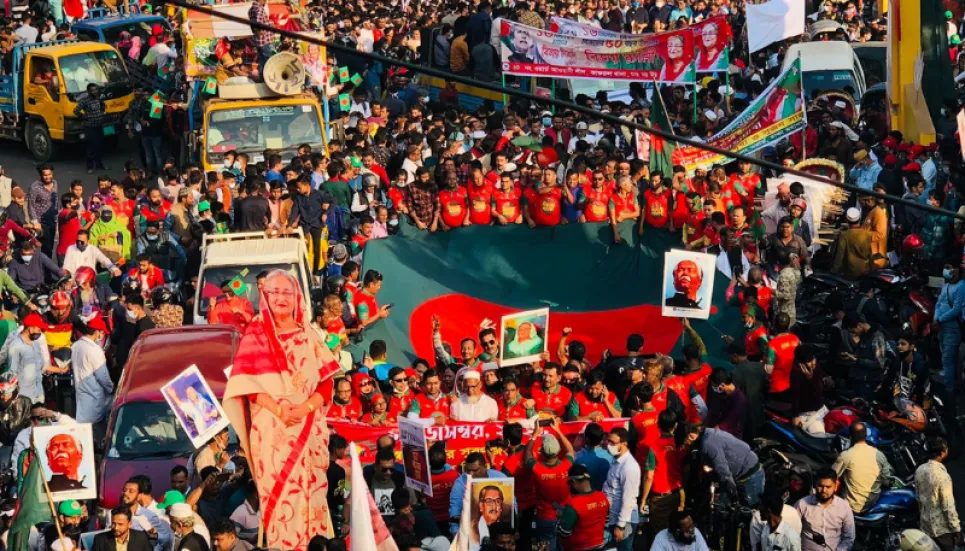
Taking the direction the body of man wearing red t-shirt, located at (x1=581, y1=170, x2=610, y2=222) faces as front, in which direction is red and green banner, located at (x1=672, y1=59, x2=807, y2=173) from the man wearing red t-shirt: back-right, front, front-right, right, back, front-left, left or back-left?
back-left

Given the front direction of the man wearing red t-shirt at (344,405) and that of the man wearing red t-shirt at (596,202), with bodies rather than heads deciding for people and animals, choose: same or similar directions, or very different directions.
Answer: same or similar directions

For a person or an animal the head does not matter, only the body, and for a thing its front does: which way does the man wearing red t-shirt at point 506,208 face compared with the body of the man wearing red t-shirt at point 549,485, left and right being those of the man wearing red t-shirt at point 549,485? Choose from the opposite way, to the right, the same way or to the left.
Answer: the opposite way

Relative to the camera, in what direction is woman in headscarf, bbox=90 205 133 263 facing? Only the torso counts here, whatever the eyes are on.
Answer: toward the camera

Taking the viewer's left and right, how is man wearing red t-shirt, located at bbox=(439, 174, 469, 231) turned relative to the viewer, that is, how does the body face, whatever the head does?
facing the viewer

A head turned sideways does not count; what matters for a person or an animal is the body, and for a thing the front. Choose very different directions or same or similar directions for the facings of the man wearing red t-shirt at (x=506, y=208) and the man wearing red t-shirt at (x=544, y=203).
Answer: same or similar directions

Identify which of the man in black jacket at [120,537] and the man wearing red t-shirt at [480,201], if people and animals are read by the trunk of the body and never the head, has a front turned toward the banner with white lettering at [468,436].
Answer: the man wearing red t-shirt

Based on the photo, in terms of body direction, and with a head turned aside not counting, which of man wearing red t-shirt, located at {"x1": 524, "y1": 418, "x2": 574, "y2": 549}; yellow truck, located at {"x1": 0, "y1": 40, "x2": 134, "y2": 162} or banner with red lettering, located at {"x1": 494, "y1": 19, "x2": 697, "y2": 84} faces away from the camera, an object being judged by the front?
the man wearing red t-shirt

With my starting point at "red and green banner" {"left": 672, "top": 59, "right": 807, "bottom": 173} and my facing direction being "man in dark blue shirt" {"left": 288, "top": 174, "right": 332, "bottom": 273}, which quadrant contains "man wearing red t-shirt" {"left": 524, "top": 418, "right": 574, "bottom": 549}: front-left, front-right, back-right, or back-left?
front-left

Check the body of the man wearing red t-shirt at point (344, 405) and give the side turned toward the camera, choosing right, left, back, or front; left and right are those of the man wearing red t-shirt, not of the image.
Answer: front

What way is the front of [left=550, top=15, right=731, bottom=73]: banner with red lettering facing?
toward the camera

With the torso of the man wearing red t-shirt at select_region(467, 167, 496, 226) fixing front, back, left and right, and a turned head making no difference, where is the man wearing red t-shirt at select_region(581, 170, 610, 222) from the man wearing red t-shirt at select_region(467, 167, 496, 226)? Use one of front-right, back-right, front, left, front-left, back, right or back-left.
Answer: left

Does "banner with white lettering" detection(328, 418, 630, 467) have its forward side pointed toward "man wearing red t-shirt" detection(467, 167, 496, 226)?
no

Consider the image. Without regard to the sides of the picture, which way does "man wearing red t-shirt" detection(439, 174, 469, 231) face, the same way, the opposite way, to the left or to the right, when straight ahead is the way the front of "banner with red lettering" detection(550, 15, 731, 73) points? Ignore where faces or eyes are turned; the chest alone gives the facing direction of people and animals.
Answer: the same way

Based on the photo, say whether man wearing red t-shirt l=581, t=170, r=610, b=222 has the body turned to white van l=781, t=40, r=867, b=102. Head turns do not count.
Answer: no

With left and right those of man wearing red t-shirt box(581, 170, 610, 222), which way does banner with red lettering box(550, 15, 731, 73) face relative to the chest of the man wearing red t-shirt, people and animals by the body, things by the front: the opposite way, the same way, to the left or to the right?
the same way

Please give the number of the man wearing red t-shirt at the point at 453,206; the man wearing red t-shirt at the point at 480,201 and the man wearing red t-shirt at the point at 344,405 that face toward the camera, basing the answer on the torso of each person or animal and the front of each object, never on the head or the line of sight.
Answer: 3
